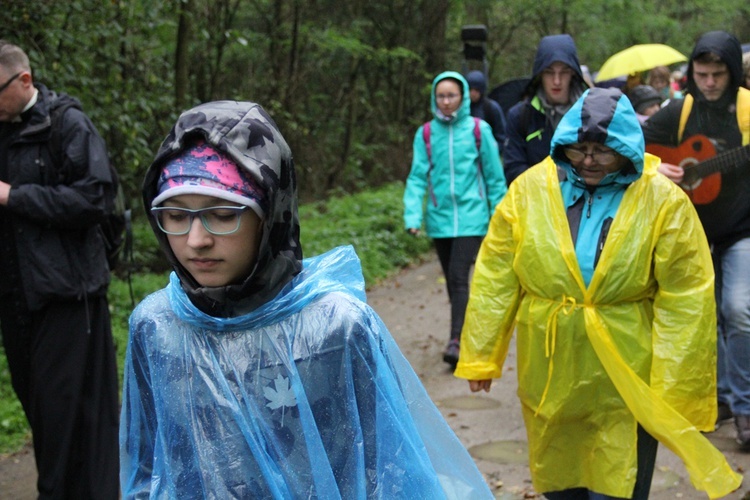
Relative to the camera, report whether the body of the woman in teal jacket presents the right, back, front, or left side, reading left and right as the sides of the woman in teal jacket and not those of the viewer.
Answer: front

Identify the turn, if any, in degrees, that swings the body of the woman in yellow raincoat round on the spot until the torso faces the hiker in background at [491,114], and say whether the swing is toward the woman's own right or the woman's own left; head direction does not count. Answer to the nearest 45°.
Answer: approximately 180°

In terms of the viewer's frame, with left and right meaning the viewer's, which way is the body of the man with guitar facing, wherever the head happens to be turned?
facing the viewer

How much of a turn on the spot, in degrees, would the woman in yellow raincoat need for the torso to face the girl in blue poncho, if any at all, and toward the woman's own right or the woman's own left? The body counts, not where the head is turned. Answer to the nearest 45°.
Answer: approximately 45° to the woman's own right

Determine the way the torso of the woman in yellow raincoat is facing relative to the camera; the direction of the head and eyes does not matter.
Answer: toward the camera

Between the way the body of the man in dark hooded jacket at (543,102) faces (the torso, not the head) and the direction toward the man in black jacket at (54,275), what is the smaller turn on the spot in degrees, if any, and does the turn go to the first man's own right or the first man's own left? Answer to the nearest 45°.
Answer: approximately 45° to the first man's own right

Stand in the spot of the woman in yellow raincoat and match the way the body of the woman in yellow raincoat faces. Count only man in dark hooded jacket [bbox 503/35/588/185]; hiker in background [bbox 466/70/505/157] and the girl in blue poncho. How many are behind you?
2

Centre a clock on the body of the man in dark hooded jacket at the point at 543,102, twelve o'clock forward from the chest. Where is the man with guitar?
The man with guitar is roughly at 10 o'clock from the man in dark hooded jacket.

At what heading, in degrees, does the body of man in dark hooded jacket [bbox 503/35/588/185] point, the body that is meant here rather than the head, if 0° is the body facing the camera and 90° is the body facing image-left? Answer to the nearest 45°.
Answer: approximately 0°

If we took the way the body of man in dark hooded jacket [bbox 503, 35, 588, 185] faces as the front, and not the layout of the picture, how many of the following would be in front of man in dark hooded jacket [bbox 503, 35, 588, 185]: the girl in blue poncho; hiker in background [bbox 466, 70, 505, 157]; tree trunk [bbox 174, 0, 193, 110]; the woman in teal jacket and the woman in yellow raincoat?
2

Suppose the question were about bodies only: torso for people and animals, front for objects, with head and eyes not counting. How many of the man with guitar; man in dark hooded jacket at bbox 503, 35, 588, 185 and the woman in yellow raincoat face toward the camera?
3

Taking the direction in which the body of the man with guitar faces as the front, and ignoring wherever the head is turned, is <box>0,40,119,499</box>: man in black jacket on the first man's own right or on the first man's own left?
on the first man's own right
